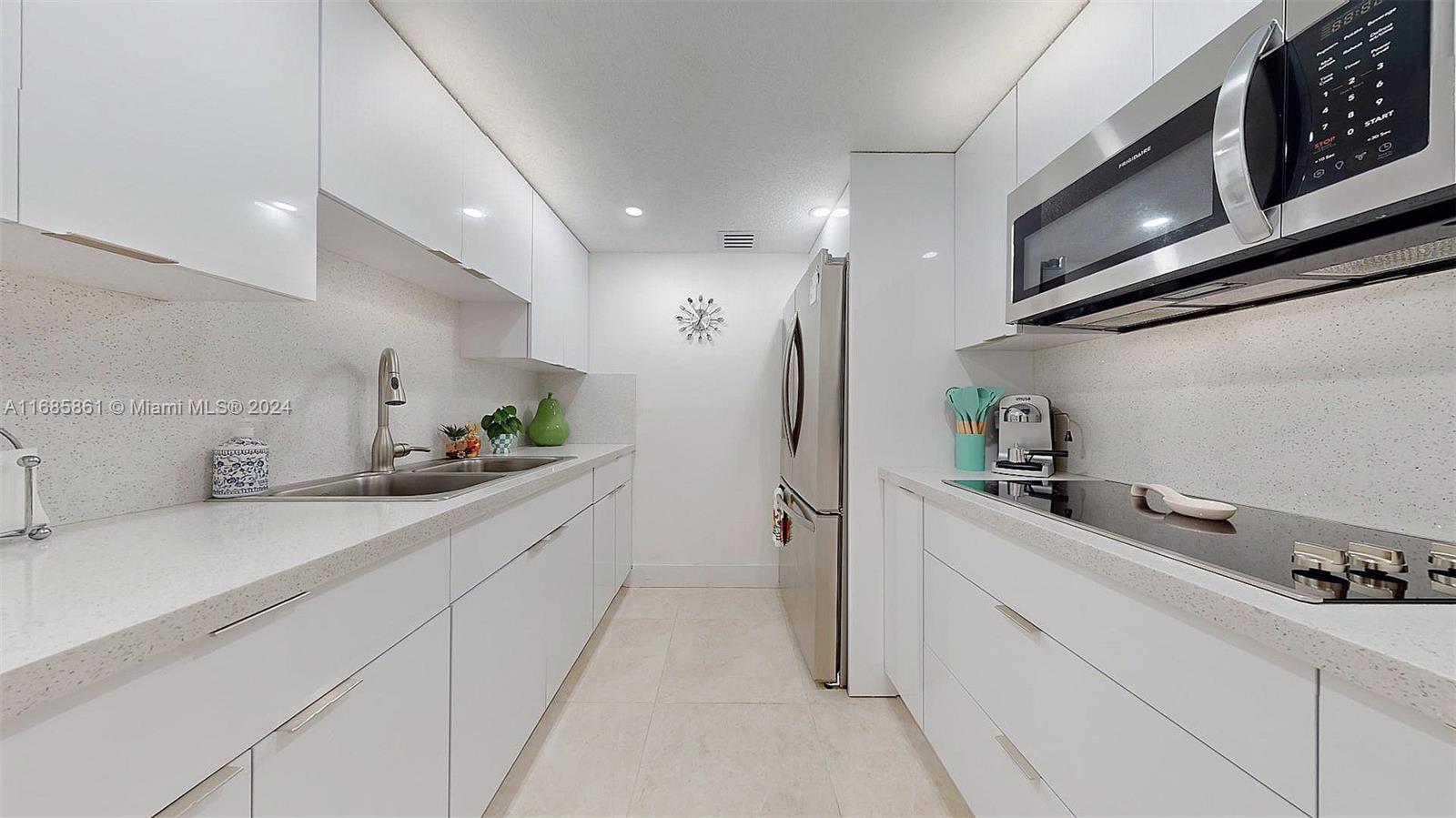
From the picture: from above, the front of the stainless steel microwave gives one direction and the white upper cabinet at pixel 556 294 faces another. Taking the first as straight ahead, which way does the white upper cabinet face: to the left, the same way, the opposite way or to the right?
the opposite way

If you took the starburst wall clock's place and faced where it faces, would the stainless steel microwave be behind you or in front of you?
in front

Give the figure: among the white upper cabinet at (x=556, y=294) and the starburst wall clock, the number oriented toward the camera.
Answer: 1

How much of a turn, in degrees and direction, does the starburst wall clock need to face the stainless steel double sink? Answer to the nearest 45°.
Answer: approximately 45° to its right

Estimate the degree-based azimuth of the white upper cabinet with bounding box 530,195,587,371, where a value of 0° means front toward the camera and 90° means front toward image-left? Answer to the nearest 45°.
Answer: approximately 270°

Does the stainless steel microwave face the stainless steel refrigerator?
no

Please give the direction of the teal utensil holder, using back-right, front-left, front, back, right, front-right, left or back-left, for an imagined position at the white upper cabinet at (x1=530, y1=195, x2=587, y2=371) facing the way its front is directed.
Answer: front-right

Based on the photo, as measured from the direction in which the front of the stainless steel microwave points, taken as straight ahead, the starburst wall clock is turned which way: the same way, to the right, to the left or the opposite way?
to the left

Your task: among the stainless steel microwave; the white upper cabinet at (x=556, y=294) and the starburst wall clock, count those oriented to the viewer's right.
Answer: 1

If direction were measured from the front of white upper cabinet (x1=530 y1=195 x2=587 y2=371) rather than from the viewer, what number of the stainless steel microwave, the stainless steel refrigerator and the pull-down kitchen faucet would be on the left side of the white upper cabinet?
0

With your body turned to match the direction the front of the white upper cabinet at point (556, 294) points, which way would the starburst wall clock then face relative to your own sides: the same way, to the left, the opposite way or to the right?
to the right

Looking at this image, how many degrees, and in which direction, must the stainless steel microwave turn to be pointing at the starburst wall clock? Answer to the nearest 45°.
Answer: approximately 90° to its right

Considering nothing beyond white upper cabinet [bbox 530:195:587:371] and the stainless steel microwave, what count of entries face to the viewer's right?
1

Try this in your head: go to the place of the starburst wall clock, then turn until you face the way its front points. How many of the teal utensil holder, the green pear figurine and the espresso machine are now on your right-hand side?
1

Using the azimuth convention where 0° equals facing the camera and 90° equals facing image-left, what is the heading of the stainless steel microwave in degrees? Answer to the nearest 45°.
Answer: approximately 45°

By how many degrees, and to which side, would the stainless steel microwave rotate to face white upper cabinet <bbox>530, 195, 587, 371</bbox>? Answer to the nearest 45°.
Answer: approximately 45° to its right

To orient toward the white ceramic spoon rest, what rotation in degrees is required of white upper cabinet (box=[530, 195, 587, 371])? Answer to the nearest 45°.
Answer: approximately 45° to its right

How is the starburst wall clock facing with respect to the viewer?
toward the camera
